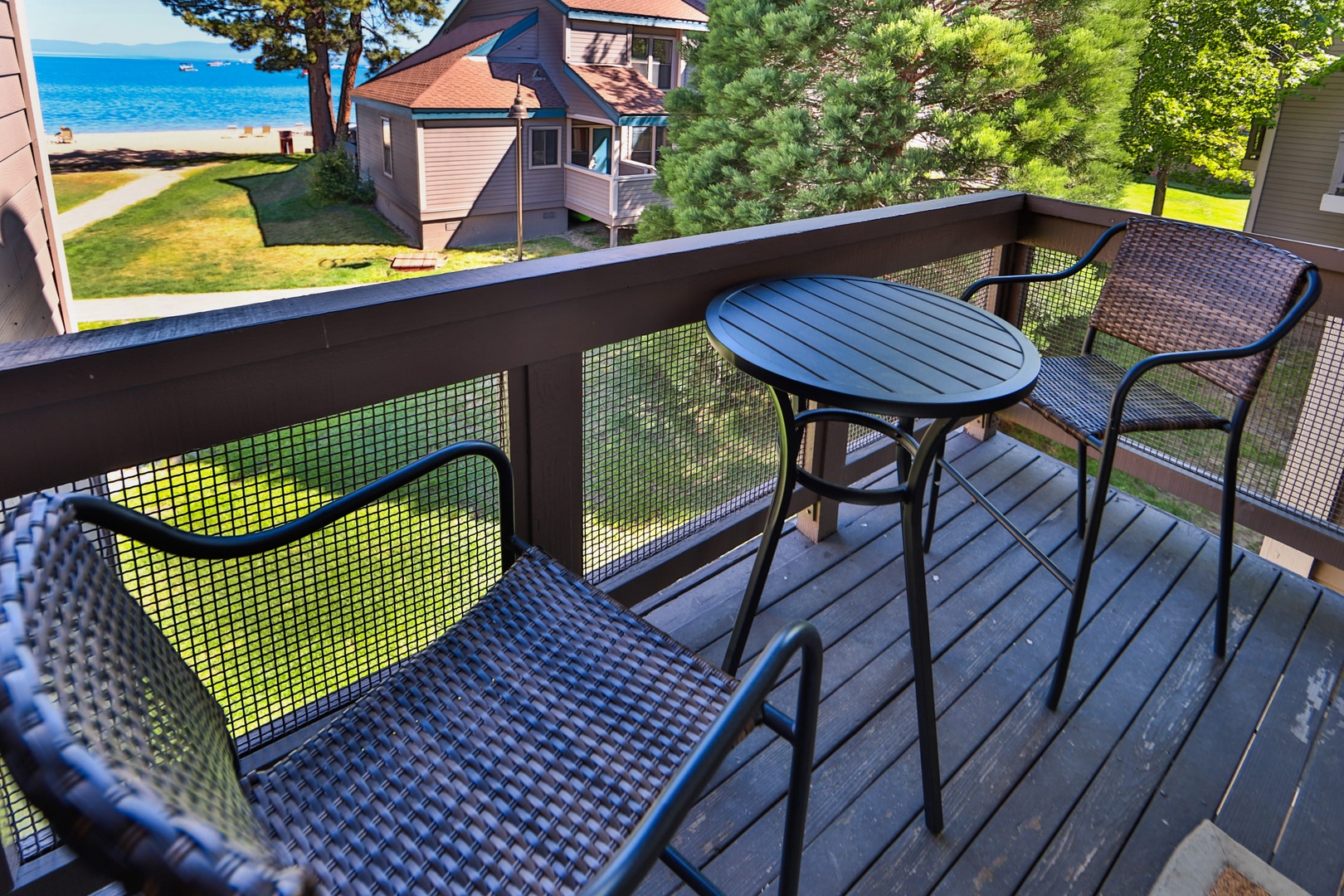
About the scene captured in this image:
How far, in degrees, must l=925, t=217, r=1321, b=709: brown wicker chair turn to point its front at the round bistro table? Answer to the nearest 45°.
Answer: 0° — it already faces it

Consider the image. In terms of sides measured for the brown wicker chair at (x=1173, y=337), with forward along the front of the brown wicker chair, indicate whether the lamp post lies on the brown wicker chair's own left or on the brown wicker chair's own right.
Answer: on the brown wicker chair's own right

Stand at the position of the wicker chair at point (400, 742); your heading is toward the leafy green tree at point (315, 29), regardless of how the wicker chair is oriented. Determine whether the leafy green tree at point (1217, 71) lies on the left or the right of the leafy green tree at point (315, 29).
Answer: right

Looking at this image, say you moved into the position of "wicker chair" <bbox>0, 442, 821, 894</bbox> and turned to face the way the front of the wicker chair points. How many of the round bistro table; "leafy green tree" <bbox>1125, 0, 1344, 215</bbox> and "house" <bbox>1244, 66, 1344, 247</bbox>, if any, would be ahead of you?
3

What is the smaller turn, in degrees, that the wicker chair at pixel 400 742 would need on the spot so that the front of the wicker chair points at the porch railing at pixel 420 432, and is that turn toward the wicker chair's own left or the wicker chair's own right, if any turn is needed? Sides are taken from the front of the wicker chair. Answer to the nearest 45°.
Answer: approximately 45° to the wicker chair's own left

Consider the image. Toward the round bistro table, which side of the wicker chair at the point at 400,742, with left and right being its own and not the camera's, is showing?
front

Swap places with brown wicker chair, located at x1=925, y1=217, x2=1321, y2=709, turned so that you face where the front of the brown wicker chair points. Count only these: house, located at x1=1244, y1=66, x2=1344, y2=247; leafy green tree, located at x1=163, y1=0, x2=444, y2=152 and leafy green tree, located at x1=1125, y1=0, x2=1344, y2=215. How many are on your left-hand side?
0

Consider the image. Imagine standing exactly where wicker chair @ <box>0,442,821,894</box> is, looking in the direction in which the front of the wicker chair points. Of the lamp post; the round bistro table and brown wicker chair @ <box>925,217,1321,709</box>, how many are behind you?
0

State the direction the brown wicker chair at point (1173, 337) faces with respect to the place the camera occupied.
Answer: facing the viewer and to the left of the viewer

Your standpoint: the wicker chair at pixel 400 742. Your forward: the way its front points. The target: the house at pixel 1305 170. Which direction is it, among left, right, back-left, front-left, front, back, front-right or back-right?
front

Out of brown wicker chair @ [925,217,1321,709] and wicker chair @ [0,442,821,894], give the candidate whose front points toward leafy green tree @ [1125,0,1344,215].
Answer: the wicker chair

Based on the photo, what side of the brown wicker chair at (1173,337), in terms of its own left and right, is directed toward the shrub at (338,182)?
right

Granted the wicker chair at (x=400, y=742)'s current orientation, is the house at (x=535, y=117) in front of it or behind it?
in front

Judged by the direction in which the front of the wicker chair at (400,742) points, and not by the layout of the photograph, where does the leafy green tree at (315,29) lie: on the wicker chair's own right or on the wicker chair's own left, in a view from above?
on the wicker chair's own left

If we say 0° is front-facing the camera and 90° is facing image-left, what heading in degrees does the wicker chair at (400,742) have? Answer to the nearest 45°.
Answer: approximately 225°

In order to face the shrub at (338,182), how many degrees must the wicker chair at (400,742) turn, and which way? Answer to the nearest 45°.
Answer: approximately 45° to its left

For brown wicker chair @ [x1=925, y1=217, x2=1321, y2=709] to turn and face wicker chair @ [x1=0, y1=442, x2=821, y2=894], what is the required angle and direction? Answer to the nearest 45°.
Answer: approximately 45° to its left

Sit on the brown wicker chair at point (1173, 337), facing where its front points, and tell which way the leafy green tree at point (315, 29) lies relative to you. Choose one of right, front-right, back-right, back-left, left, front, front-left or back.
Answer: right

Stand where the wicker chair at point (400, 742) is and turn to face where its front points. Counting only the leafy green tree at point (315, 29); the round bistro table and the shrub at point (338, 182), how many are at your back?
0
